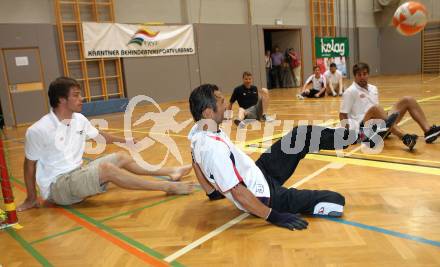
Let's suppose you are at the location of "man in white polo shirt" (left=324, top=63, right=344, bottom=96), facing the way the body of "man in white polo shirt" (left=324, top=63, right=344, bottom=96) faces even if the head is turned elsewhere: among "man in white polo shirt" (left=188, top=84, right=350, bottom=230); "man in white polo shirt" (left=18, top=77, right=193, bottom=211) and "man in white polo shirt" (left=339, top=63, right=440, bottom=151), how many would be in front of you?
3

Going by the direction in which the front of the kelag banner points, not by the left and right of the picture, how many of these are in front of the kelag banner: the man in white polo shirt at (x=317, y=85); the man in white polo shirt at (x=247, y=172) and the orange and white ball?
3

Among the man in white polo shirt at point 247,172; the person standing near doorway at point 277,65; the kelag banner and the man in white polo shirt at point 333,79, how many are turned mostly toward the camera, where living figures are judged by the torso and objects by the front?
3

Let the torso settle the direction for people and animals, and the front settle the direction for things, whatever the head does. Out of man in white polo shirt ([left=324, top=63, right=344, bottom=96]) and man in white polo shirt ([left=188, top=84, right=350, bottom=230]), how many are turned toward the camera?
1

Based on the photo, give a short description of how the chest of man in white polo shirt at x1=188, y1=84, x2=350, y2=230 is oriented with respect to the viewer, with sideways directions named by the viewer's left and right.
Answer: facing to the right of the viewer

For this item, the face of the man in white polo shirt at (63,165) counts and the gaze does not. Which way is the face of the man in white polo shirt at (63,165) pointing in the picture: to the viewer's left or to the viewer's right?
to the viewer's right

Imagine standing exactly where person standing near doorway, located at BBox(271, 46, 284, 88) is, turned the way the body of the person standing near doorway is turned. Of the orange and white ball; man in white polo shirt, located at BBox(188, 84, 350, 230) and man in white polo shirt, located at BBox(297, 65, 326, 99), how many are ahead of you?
3

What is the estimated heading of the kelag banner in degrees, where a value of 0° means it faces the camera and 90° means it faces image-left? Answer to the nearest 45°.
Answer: approximately 0°
